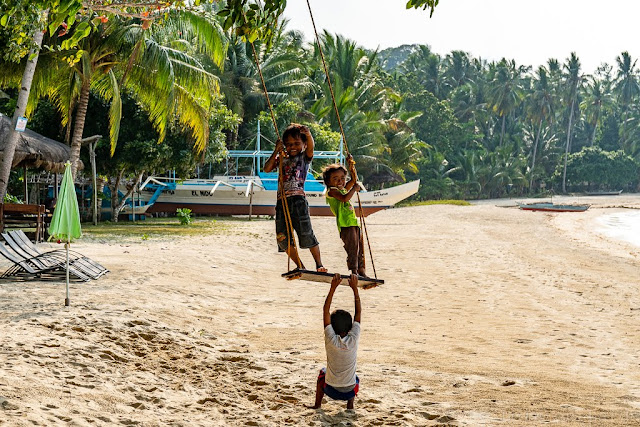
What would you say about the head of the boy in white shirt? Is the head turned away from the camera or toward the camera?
away from the camera

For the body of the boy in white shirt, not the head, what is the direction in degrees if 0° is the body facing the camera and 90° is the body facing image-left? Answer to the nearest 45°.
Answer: approximately 180°

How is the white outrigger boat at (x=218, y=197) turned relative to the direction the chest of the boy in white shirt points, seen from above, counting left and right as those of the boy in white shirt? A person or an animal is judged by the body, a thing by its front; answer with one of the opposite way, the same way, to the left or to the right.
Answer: to the right

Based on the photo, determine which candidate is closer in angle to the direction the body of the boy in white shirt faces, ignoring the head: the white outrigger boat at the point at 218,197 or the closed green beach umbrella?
the white outrigger boat

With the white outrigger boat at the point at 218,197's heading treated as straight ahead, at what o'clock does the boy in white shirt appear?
The boy in white shirt is roughly at 3 o'clock from the white outrigger boat.

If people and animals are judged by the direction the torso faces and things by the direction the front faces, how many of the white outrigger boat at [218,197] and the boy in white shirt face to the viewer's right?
1

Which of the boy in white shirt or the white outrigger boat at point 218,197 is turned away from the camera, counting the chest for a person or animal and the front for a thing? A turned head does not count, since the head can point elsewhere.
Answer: the boy in white shirt

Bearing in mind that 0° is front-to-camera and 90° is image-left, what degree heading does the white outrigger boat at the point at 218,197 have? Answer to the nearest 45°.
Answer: approximately 270°

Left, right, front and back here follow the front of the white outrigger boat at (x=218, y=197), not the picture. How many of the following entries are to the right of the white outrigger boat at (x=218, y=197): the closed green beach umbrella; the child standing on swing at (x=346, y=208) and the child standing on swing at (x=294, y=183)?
3
